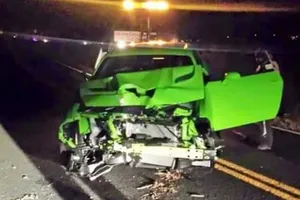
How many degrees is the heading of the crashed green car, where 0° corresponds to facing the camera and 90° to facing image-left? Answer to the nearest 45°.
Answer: approximately 0°

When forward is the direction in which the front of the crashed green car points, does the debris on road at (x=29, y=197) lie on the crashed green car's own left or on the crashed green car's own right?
on the crashed green car's own right

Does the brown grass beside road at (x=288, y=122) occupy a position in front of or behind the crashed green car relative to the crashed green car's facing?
behind
